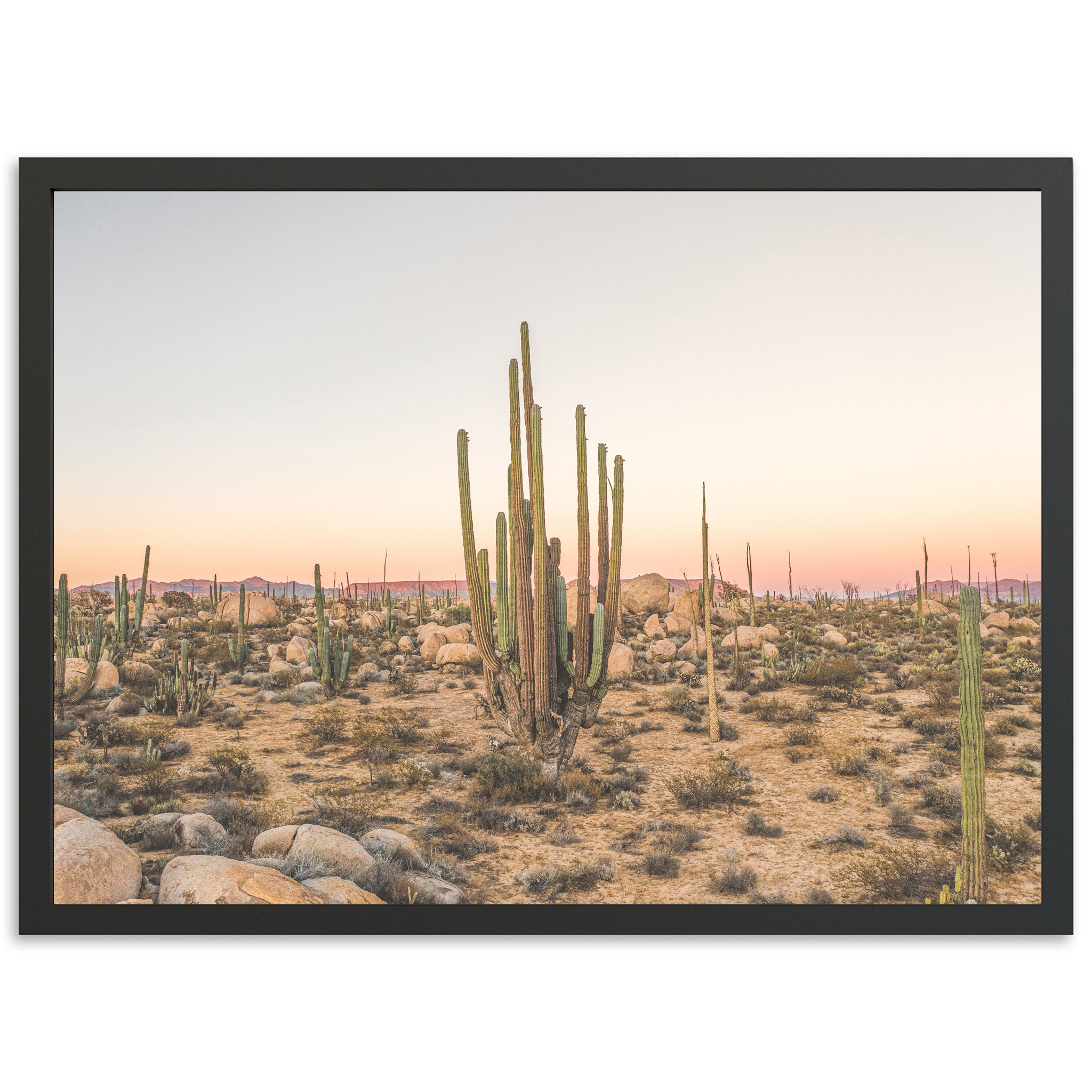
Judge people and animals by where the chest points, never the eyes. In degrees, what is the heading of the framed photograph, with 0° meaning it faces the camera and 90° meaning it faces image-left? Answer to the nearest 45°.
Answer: approximately 0°
